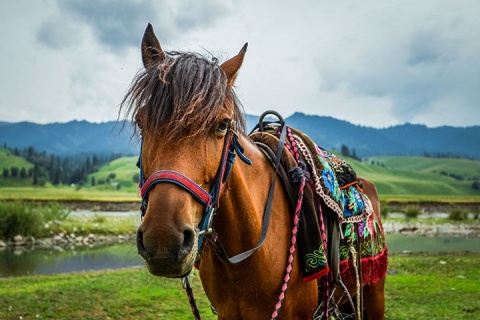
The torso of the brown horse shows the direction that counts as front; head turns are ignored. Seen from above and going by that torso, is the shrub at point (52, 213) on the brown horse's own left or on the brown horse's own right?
on the brown horse's own right

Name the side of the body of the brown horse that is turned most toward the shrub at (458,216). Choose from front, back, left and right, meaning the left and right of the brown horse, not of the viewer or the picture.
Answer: back

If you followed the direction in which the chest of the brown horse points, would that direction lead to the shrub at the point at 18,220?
no

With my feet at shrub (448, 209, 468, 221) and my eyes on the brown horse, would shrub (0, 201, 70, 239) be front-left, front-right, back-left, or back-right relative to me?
front-right

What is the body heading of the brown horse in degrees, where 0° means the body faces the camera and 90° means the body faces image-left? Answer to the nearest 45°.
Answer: approximately 45°

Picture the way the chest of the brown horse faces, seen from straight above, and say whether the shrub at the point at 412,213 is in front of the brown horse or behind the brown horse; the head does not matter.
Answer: behind
